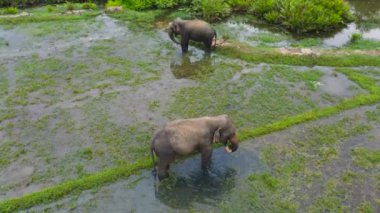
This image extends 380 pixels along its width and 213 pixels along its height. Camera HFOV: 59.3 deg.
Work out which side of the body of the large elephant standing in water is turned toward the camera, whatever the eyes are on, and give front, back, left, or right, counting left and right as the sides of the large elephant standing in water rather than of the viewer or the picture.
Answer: right

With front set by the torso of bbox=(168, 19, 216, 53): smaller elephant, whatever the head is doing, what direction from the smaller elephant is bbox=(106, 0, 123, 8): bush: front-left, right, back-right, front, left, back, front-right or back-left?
front-right

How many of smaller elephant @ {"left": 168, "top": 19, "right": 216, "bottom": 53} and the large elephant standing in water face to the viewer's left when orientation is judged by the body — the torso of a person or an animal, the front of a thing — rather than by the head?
1

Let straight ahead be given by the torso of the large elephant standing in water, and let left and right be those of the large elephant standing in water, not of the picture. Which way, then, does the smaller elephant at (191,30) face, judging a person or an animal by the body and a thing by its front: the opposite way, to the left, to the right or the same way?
the opposite way

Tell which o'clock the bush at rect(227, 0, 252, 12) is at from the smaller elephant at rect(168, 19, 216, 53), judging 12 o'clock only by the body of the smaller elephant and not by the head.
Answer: The bush is roughly at 4 o'clock from the smaller elephant.

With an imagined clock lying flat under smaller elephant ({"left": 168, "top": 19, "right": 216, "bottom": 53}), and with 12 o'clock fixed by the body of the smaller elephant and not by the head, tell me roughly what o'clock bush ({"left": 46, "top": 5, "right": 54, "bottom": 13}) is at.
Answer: The bush is roughly at 1 o'clock from the smaller elephant.

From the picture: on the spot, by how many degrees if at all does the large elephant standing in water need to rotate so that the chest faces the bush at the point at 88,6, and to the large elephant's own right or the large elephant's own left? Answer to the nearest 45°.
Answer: approximately 135° to the large elephant's own left

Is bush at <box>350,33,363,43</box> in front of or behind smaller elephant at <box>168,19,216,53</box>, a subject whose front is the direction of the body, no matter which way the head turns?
behind

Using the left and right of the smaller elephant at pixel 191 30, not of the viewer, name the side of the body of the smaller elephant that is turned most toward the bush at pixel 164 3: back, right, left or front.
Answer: right

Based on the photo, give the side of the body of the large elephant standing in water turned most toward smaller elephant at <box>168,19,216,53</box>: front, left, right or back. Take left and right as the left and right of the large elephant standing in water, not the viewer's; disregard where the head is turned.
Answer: left

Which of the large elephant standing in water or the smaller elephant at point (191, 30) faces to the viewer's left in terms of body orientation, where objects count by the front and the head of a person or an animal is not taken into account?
the smaller elephant

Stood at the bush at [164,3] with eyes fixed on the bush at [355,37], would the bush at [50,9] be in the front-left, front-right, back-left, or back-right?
back-right

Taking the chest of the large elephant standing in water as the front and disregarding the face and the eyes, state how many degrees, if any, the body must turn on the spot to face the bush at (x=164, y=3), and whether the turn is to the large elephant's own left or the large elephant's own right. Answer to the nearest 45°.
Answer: approximately 90° to the large elephant's own left

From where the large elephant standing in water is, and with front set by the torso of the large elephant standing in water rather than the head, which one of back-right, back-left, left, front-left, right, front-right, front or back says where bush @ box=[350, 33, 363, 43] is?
front-left

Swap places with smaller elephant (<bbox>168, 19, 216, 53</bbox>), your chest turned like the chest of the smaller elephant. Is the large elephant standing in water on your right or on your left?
on your left

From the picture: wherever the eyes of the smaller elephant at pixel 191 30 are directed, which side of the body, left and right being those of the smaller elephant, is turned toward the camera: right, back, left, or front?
left
